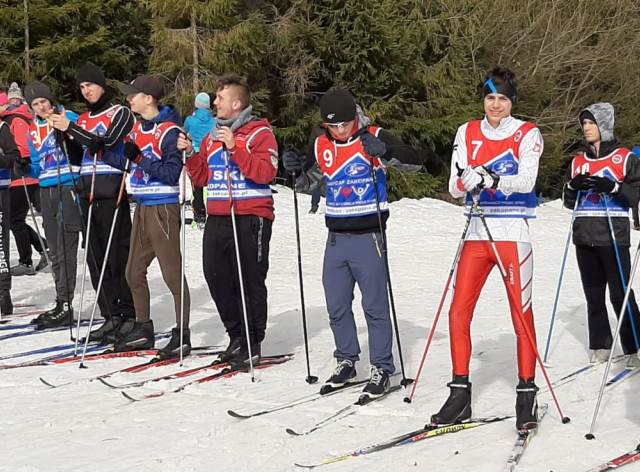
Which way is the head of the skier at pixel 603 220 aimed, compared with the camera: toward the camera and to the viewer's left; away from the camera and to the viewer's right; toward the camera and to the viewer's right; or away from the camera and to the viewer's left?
toward the camera and to the viewer's left

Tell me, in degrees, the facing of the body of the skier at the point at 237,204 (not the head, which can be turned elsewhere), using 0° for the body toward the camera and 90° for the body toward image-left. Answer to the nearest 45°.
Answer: approximately 45°

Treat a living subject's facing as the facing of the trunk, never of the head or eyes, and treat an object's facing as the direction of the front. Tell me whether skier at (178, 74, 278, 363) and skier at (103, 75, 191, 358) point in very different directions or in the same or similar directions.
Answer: same or similar directions

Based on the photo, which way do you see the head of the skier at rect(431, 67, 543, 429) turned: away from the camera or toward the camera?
toward the camera

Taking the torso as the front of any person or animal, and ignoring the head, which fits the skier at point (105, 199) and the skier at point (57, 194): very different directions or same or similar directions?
same or similar directions

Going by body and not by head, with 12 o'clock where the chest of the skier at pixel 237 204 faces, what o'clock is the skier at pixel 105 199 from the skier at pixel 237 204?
the skier at pixel 105 199 is roughly at 3 o'clock from the skier at pixel 237 204.

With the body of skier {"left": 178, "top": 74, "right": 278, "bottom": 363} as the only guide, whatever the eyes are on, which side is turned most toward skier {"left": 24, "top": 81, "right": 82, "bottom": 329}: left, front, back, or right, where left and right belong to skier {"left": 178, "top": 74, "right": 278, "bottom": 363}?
right

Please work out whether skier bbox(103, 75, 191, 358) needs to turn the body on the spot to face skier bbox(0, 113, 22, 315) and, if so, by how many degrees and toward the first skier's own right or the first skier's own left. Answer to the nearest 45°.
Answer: approximately 90° to the first skier's own right

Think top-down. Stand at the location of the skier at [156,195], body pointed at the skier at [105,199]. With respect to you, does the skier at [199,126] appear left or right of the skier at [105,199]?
right

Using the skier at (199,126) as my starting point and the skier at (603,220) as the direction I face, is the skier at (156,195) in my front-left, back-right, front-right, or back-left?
front-right

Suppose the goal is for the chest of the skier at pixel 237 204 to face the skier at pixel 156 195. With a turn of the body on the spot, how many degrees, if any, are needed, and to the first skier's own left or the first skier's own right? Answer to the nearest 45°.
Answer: approximately 90° to the first skier's own right

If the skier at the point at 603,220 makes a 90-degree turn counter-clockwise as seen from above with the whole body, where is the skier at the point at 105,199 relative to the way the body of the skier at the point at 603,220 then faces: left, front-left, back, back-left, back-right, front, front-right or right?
back-right

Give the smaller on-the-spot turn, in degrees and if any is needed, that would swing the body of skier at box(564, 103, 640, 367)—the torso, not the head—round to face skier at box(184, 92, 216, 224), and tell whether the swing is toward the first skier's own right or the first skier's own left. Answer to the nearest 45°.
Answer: approximately 90° to the first skier's own right

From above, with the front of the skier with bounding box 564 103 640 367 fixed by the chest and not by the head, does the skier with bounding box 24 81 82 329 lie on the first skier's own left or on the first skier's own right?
on the first skier's own right

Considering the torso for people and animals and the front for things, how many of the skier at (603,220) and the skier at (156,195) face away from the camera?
0

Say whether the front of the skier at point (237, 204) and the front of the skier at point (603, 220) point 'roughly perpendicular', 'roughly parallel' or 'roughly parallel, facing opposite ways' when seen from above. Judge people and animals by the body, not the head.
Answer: roughly parallel
